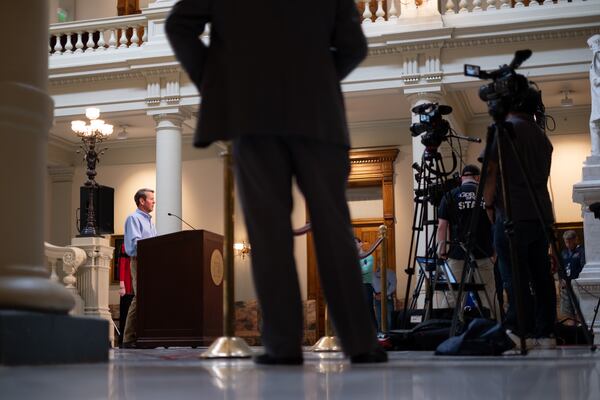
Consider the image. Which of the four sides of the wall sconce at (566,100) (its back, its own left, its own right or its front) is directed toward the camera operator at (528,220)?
front

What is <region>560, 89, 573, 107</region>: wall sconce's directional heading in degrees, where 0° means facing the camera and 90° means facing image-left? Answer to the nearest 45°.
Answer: approximately 0°

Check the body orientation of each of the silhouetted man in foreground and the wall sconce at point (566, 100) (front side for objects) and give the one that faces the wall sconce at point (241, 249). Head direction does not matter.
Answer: the silhouetted man in foreground

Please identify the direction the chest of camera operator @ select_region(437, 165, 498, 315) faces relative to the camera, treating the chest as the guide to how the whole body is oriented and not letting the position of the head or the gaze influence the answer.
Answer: away from the camera

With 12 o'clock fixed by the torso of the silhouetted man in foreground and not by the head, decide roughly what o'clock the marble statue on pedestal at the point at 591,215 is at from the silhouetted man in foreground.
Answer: The marble statue on pedestal is roughly at 1 o'clock from the silhouetted man in foreground.

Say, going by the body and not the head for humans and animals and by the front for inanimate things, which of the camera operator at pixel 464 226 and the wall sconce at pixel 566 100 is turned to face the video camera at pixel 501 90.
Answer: the wall sconce

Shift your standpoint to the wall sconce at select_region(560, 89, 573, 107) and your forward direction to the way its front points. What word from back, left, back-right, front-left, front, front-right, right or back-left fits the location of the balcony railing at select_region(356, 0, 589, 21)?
front-right

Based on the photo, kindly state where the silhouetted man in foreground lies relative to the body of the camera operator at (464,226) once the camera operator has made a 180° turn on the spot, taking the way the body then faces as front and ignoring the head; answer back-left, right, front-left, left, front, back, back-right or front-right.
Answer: front

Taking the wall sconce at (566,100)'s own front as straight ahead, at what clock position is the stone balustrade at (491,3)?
The stone balustrade is roughly at 1 o'clock from the wall sconce.

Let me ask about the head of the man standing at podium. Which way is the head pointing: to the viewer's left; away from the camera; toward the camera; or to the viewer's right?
to the viewer's right

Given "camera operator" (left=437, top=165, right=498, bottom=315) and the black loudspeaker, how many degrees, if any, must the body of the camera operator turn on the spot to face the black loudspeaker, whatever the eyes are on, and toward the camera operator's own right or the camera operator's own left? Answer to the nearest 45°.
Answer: approximately 45° to the camera operator's own left

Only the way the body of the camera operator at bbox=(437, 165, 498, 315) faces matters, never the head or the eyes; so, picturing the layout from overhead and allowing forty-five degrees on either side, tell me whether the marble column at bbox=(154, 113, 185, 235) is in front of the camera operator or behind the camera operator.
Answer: in front

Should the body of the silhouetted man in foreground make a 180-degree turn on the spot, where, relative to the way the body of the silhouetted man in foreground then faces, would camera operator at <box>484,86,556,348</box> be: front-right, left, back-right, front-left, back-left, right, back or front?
back-left

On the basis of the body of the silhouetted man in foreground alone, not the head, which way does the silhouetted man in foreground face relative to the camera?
away from the camera

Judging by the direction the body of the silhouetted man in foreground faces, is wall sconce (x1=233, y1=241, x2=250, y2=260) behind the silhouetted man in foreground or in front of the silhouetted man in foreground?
in front
